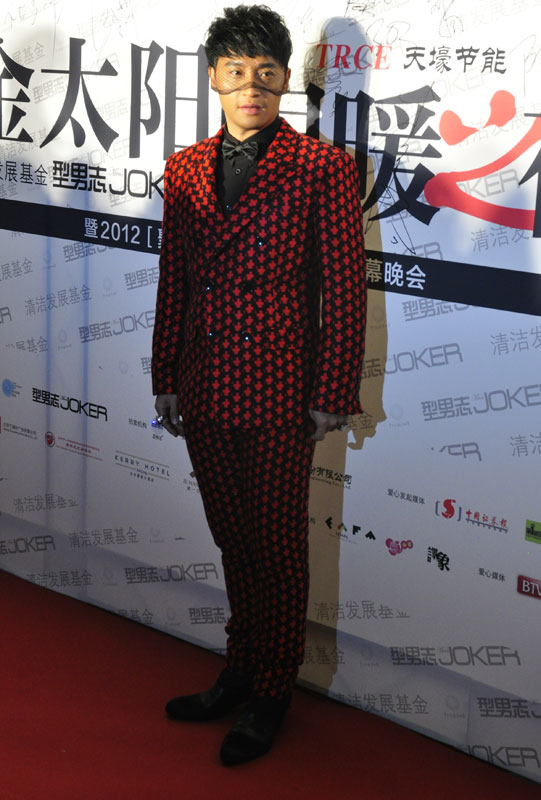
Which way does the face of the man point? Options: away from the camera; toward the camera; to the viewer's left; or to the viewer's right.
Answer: toward the camera

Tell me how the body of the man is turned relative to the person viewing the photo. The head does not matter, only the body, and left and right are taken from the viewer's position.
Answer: facing the viewer and to the left of the viewer
